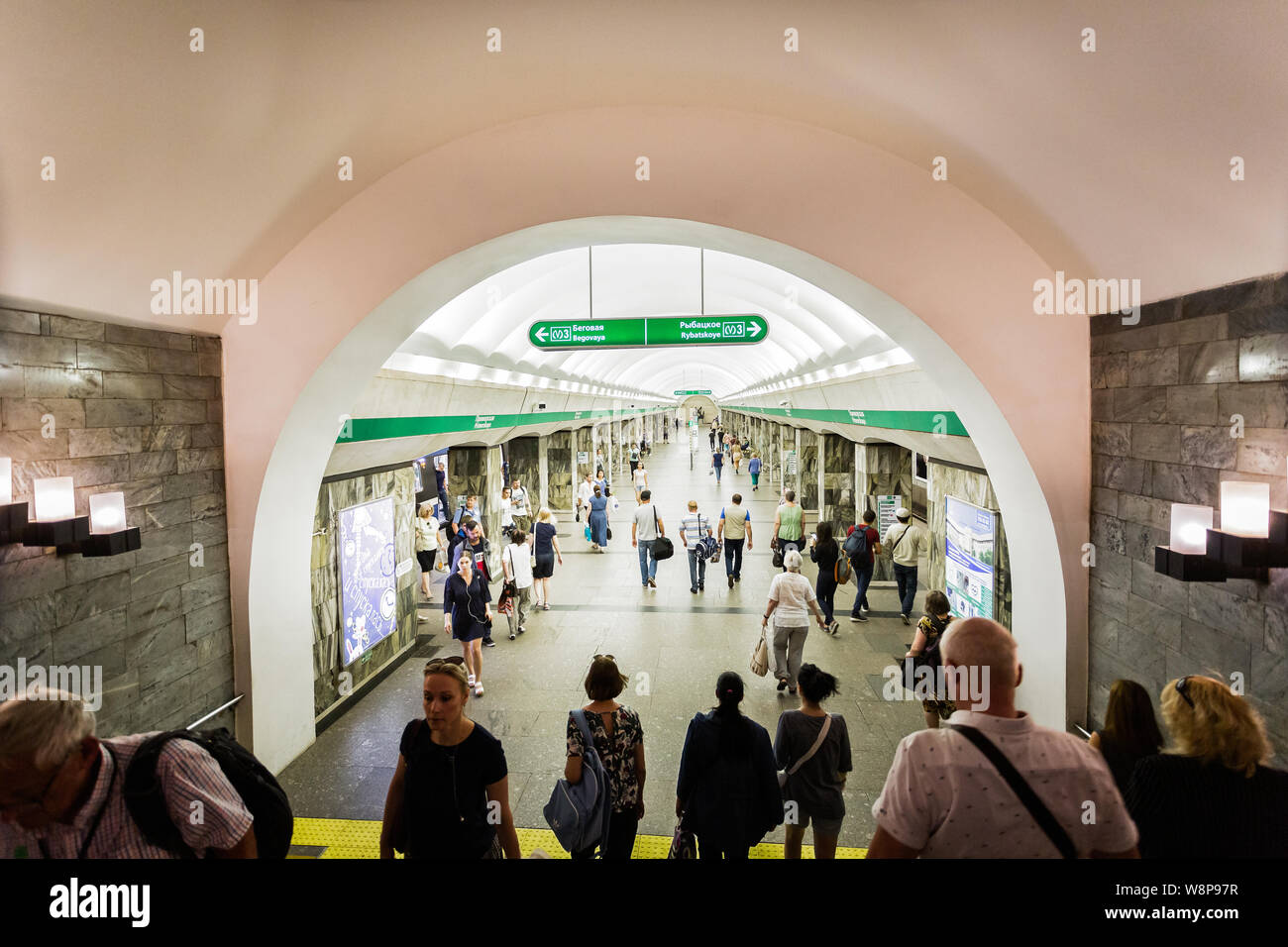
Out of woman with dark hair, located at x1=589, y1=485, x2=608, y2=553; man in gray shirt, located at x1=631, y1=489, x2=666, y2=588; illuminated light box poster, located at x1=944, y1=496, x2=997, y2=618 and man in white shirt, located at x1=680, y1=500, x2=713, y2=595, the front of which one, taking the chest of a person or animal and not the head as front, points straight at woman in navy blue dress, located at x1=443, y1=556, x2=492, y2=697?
the illuminated light box poster

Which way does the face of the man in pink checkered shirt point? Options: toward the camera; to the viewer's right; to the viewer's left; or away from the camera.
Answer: to the viewer's left

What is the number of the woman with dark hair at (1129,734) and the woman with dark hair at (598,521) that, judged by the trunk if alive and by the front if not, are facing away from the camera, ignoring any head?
2

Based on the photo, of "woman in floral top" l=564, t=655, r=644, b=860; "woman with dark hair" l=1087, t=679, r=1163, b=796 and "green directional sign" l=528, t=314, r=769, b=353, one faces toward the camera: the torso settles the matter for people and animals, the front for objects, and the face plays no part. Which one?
the green directional sign

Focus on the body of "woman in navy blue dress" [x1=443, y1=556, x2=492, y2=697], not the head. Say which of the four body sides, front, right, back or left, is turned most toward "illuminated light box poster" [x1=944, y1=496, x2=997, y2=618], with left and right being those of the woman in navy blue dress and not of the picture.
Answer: left

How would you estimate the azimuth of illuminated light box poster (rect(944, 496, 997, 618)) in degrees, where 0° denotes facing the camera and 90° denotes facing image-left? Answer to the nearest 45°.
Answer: approximately 45°

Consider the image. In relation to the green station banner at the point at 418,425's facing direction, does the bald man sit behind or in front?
in front

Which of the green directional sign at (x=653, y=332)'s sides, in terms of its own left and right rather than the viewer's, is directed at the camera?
front

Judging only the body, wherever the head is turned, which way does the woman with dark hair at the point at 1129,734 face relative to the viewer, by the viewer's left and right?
facing away from the viewer

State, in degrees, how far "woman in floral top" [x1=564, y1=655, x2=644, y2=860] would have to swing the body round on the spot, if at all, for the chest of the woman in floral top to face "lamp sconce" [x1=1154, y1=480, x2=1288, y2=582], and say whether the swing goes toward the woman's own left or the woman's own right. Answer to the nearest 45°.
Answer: approximately 90° to the woman's own right

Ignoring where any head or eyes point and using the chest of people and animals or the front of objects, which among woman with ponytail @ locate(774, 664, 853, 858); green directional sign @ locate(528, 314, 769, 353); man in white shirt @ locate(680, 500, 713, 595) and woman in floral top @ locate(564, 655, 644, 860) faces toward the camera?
the green directional sign

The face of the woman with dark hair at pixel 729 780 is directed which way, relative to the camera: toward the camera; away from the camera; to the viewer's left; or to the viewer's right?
away from the camera

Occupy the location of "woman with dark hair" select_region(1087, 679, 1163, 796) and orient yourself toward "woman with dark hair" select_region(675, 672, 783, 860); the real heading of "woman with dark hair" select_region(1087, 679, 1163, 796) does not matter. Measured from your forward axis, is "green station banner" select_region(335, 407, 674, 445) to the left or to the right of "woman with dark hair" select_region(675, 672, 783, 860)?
right
